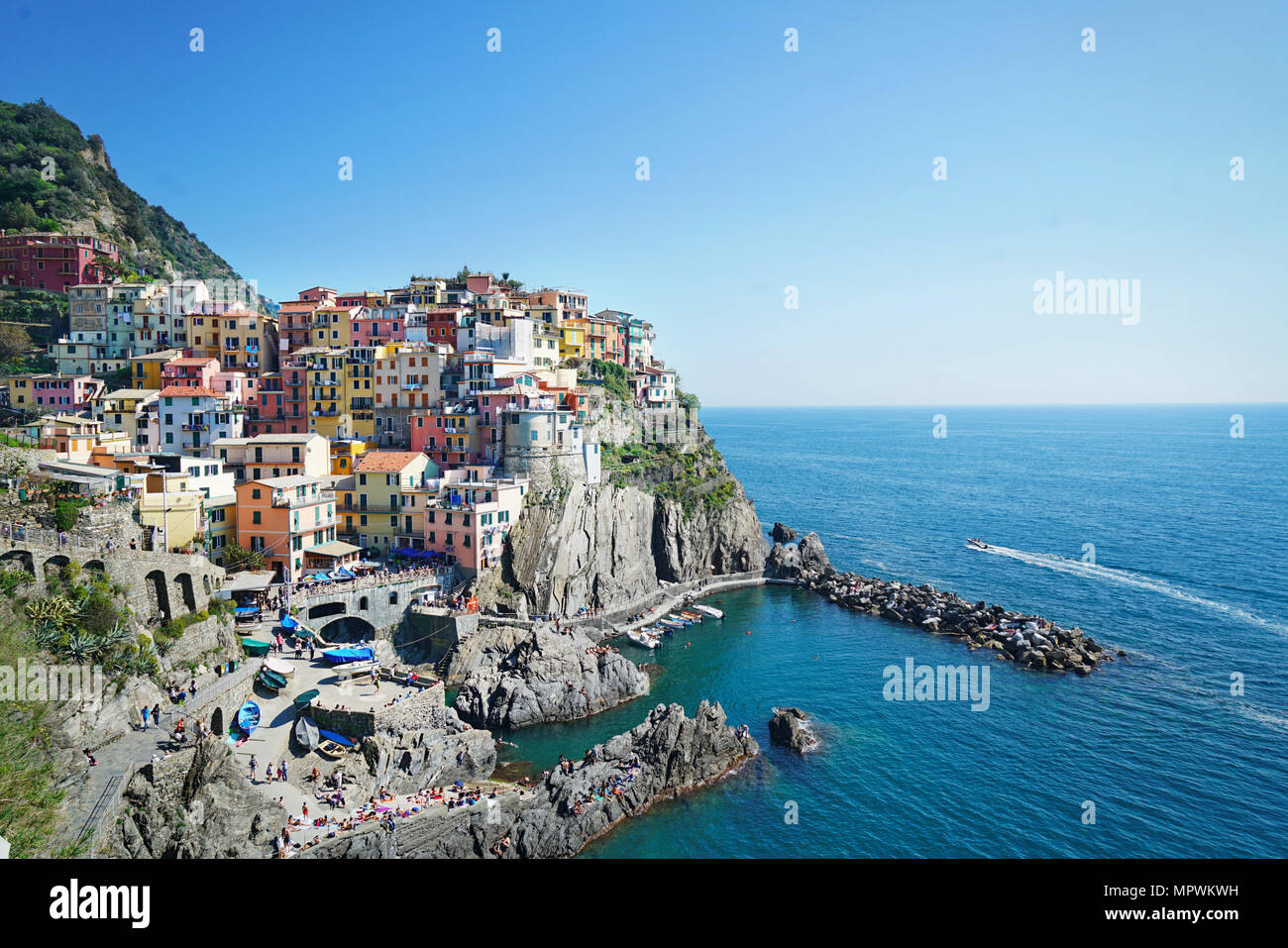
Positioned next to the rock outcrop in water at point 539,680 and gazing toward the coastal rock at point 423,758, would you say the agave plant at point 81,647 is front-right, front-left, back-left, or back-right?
front-right

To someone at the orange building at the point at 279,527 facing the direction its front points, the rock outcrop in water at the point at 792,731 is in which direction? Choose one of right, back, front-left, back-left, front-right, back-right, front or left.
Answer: front

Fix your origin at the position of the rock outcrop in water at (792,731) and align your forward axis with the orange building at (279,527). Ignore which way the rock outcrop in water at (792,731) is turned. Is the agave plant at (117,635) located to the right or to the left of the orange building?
left

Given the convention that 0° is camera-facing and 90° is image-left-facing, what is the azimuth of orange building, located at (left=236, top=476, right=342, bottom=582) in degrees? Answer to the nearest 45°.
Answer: approximately 315°

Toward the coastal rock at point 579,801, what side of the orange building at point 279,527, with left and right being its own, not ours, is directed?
front

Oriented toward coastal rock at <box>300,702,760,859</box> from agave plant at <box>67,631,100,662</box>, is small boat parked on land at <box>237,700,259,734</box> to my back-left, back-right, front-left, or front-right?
front-left

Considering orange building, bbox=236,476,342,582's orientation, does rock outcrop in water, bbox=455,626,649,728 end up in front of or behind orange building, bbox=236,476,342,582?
in front

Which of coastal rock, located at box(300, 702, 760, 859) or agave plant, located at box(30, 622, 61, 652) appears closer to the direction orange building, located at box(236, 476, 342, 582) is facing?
the coastal rock

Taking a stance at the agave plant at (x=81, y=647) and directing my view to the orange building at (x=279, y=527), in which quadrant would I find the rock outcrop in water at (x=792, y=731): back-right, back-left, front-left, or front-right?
front-right

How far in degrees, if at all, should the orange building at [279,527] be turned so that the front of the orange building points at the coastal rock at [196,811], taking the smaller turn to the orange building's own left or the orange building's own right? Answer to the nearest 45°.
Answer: approximately 45° to the orange building's own right

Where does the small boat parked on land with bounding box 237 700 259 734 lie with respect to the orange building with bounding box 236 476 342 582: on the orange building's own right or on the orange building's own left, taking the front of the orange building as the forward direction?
on the orange building's own right

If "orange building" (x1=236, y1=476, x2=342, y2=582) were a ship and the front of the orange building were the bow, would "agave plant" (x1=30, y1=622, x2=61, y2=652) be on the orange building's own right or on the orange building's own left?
on the orange building's own right

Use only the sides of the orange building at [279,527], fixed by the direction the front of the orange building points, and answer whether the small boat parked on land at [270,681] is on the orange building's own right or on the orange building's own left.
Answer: on the orange building's own right

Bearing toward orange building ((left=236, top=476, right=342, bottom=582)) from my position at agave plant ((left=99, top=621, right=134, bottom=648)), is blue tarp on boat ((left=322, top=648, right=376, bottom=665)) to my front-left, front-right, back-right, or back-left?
front-right

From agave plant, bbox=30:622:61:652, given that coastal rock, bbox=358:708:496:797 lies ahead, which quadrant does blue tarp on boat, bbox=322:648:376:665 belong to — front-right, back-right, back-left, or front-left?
front-left
